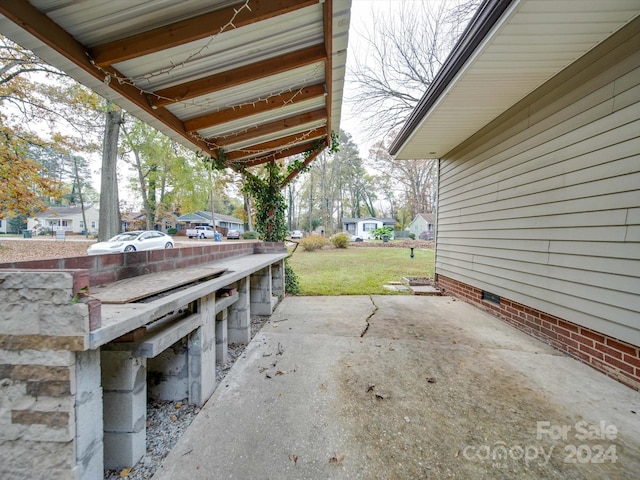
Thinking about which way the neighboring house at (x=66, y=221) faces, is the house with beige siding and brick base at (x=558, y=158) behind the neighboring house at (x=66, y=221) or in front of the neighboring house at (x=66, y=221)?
in front

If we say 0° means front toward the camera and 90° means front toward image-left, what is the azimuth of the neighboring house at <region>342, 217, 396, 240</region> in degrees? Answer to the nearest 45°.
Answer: approximately 0°

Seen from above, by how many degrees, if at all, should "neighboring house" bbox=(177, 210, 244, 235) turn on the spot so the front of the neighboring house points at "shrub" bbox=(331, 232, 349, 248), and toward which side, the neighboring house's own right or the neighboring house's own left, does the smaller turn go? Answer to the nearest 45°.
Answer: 0° — it already faces it

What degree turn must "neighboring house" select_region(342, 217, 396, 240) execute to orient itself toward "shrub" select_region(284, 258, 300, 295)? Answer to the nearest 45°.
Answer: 0° — it already faces it

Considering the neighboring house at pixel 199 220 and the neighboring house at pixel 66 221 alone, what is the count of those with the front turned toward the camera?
2

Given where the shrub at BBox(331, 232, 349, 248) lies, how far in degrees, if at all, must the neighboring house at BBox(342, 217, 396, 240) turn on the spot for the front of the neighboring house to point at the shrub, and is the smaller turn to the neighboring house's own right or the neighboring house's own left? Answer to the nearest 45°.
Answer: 0° — it already faces it

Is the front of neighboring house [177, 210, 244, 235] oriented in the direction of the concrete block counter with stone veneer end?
yes
